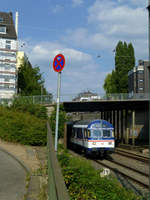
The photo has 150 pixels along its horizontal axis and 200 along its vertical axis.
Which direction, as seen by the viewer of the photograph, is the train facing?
facing the viewer and to the right of the viewer

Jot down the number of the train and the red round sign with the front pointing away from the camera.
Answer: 0

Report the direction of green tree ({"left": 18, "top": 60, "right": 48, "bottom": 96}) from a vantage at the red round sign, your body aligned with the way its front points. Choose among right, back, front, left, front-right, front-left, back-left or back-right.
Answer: back-right

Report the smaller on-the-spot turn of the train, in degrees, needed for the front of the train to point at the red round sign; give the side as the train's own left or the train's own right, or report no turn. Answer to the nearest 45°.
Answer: approximately 45° to the train's own right

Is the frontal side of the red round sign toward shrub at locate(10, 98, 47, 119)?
no

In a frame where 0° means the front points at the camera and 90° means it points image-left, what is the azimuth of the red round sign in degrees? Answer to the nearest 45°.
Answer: approximately 45°

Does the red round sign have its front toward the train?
no

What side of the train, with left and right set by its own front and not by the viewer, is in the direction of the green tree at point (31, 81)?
back

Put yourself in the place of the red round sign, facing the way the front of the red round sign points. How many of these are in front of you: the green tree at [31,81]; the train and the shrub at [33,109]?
0

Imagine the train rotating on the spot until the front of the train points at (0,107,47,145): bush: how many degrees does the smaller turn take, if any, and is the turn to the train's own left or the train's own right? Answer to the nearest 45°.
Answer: approximately 90° to the train's own right

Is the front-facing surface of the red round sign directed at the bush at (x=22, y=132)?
no
